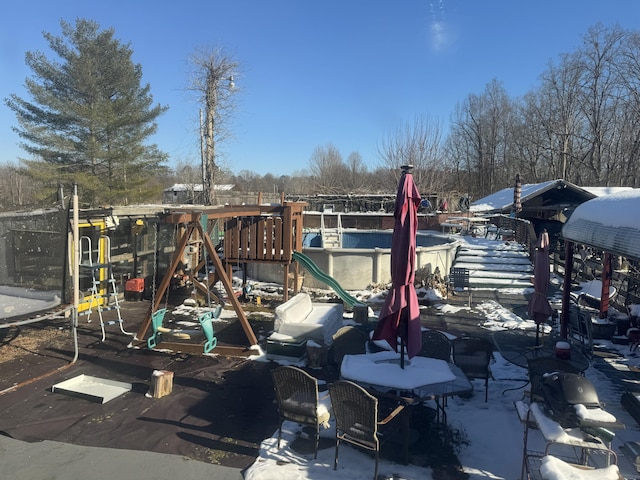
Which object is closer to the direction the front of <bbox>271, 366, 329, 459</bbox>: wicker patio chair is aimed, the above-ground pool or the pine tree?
the above-ground pool

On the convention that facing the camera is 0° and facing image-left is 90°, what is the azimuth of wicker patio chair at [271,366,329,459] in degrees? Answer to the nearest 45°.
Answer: approximately 225°

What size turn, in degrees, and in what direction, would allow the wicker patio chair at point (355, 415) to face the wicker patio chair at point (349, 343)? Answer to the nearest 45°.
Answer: approximately 45° to its left

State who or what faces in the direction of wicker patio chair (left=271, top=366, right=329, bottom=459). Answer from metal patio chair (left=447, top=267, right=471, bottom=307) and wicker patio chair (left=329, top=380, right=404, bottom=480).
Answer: the metal patio chair

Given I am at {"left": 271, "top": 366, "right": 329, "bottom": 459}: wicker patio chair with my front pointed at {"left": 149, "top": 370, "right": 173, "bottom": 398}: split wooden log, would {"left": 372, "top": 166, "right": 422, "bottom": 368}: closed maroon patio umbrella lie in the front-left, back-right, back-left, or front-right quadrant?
back-right

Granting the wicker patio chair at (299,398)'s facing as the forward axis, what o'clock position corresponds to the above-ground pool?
The above-ground pool is roughly at 11 o'clock from the wicker patio chair.

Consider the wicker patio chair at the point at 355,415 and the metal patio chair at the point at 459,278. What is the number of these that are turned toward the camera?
1

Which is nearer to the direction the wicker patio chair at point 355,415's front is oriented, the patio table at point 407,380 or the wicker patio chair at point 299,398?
the patio table

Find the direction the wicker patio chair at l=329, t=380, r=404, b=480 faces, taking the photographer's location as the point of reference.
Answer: facing away from the viewer and to the right of the viewer
